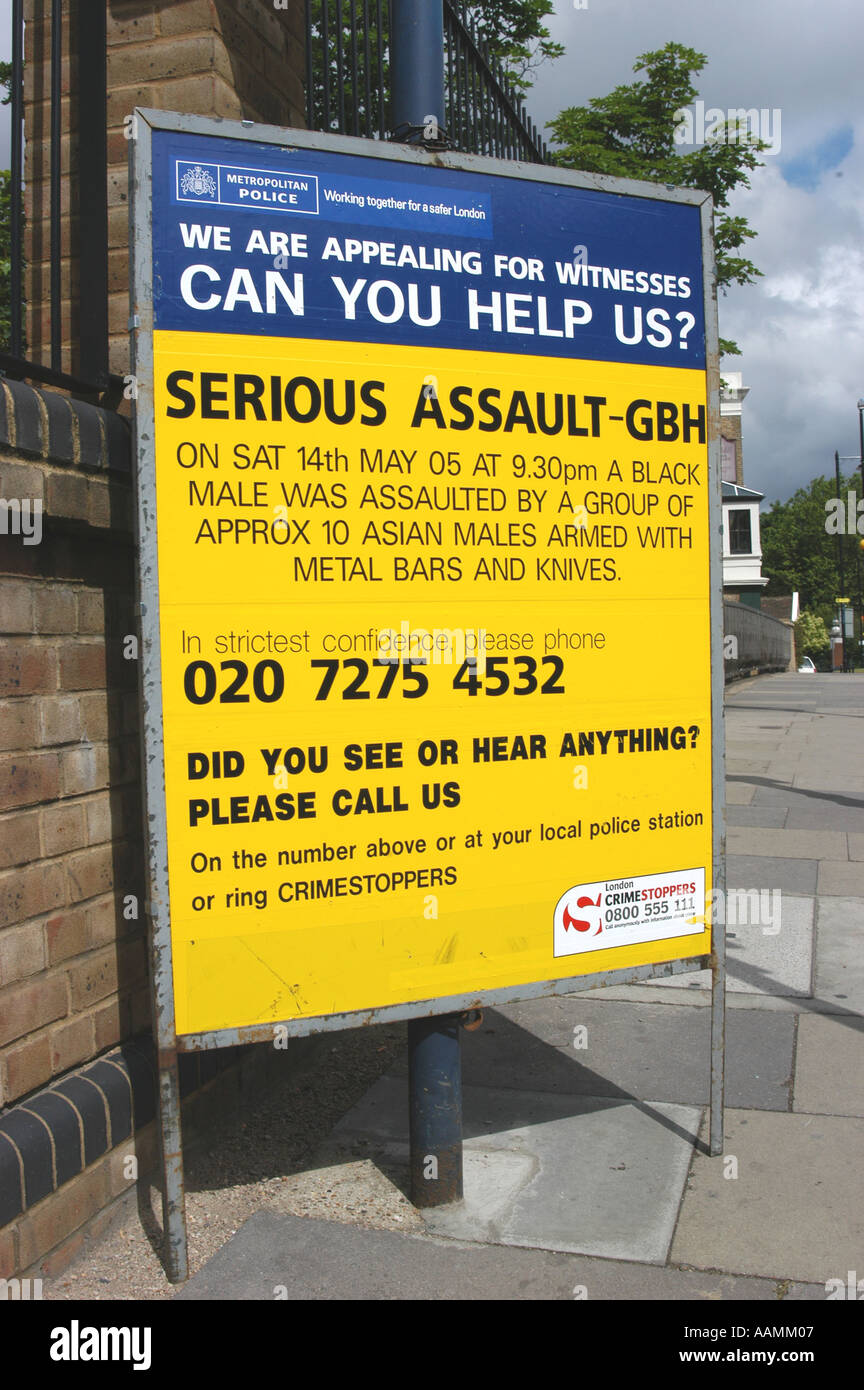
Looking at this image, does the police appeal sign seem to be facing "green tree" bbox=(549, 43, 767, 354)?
no

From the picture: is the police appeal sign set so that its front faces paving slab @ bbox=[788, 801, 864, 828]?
no

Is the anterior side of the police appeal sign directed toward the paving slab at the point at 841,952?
no

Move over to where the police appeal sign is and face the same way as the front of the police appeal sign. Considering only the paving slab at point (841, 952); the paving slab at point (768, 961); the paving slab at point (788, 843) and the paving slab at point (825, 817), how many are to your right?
0
